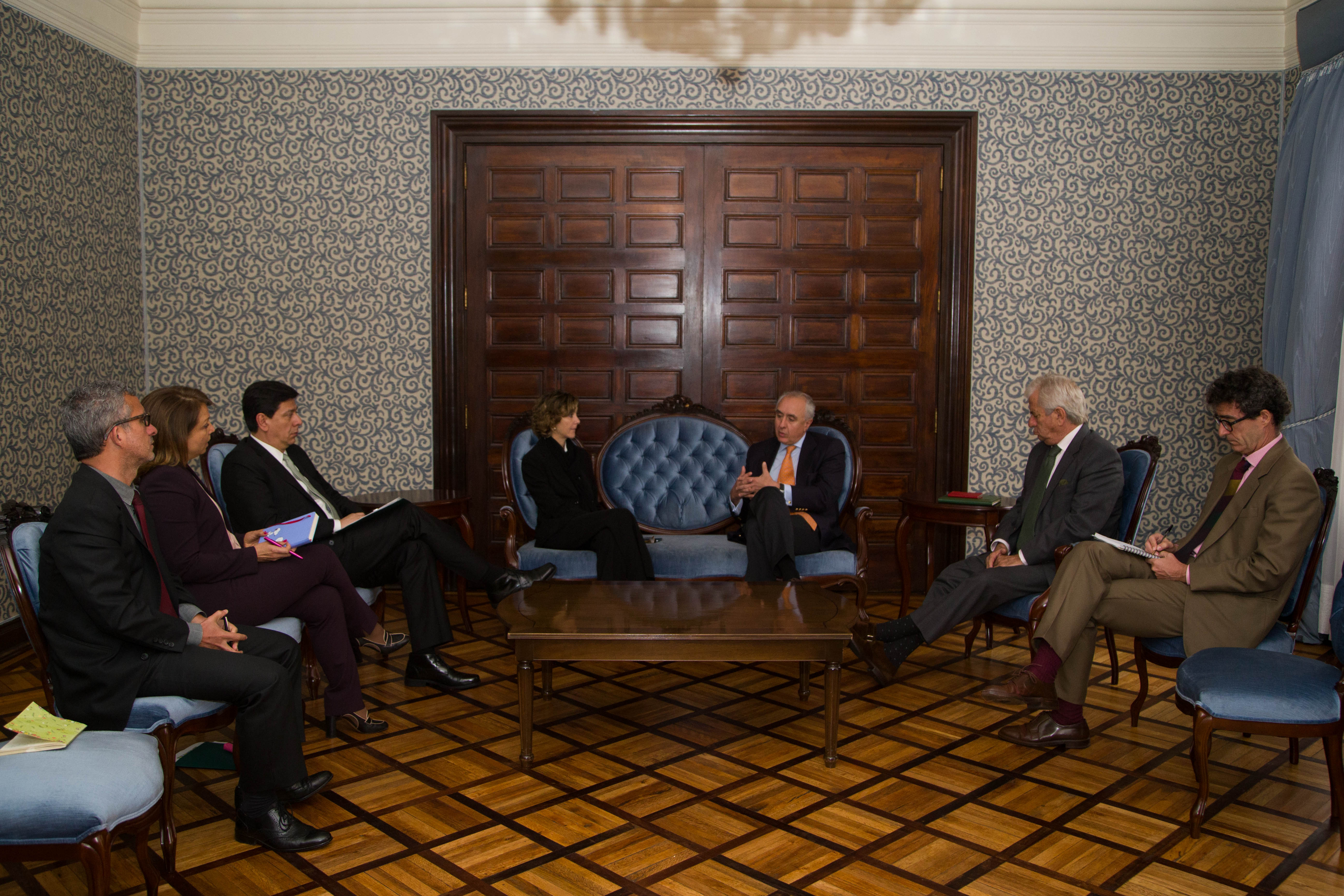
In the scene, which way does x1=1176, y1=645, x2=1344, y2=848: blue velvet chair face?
to the viewer's left

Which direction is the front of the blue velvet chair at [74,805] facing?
to the viewer's right

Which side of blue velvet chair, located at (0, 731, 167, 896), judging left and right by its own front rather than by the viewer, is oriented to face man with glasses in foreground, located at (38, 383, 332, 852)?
left

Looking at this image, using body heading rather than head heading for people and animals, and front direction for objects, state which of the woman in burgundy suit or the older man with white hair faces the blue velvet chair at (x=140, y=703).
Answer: the older man with white hair

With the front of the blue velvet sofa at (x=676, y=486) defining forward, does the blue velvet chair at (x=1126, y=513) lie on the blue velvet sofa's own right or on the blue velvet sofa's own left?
on the blue velvet sofa's own left

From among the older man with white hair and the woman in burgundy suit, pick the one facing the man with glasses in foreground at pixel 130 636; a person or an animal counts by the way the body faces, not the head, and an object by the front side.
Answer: the older man with white hair

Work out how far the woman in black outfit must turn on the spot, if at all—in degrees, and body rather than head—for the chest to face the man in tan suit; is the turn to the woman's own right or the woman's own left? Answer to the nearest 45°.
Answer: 0° — they already face them

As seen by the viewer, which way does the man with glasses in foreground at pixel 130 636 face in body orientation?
to the viewer's right

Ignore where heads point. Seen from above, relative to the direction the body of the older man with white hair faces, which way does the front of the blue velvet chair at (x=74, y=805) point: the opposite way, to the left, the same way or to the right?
the opposite way

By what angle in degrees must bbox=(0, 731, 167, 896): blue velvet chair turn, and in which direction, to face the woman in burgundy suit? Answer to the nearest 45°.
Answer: approximately 90° to its left

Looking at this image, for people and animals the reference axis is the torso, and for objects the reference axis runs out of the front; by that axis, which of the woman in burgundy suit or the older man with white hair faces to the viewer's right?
the woman in burgundy suit

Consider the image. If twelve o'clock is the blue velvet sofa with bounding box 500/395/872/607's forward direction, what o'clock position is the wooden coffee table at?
The wooden coffee table is roughly at 12 o'clock from the blue velvet sofa.

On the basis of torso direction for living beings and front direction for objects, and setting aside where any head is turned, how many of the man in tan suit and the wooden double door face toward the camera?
1

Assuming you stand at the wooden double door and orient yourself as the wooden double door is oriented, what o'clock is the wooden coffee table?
The wooden coffee table is roughly at 12 o'clock from the wooden double door.

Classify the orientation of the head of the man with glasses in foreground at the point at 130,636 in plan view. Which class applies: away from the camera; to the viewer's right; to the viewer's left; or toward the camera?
to the viewer's right

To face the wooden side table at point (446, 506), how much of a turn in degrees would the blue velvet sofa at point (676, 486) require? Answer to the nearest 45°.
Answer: approximately 90° to its right
